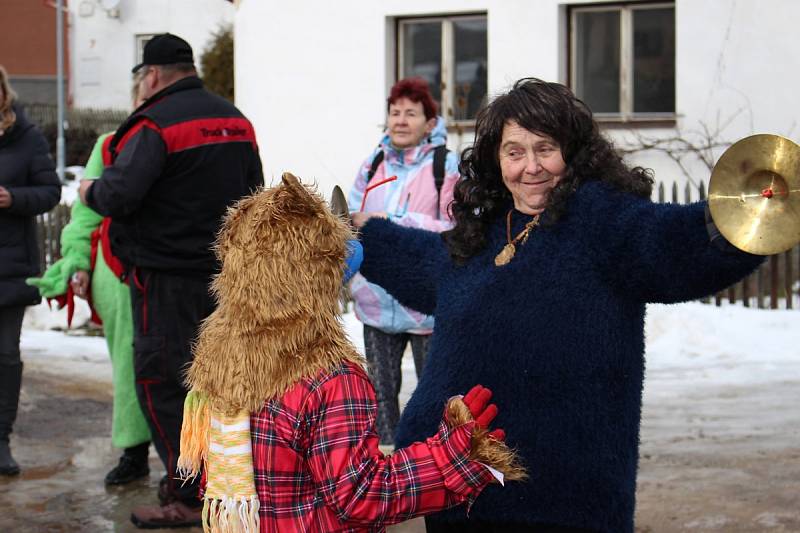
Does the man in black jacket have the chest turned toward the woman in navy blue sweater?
no

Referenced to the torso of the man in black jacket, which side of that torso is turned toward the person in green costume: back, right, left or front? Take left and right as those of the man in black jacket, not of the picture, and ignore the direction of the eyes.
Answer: front

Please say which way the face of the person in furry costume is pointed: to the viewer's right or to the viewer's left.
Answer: to the viewer's right

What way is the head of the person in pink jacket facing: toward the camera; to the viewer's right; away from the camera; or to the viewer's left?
toward the camera

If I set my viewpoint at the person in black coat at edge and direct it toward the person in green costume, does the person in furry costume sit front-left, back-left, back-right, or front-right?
front-right

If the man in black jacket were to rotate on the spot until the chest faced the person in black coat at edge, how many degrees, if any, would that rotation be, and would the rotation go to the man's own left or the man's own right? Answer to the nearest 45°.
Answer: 0° — they already face them

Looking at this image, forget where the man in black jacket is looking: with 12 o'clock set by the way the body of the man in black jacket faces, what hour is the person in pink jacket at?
The person in pink jacket is roughly at 4 o'clock from the man in black jacket.

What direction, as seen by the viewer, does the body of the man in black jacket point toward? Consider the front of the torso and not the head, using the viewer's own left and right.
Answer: facing away from the viewer and to the left of the viewer

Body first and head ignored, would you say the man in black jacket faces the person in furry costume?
no

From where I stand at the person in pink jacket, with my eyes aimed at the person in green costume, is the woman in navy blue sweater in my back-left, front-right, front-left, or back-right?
back-left
